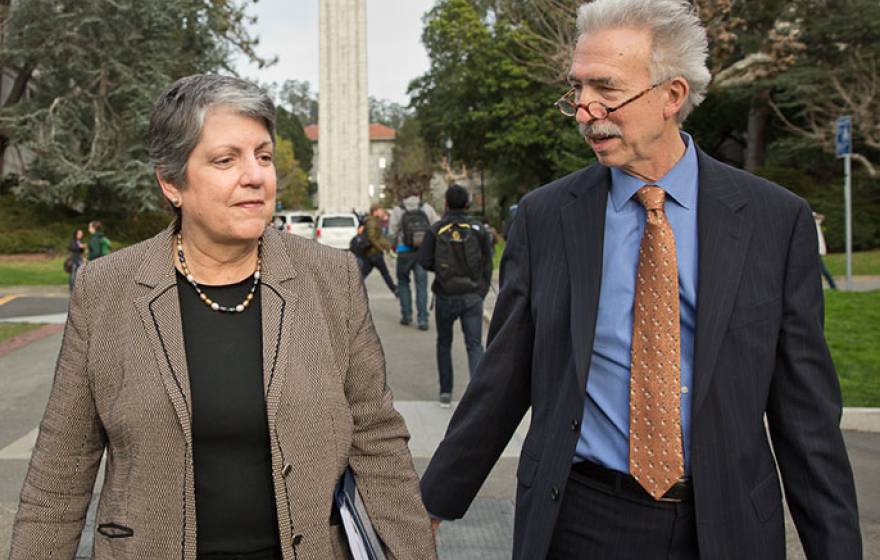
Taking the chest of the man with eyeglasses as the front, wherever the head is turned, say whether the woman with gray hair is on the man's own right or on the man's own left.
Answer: on the man's own right

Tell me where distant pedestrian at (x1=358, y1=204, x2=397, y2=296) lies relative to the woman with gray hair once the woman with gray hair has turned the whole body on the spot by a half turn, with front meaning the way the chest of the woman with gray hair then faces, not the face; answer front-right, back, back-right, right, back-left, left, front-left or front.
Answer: front

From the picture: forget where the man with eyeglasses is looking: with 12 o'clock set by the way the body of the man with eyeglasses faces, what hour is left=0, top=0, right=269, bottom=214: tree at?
The tree is roughly at 5 o'clock from the man with eyeglasses.

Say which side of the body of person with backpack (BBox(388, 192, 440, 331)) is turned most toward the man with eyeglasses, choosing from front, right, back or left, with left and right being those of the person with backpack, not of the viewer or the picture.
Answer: back

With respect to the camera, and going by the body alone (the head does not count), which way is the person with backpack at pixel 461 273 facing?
away from the camera

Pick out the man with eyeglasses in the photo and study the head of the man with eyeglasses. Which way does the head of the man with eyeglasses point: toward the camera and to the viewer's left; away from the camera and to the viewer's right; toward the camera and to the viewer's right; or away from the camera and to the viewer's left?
toward the camera and to the viewer's left

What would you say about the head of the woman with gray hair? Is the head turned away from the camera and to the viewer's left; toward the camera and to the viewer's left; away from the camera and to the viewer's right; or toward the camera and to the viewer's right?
toward the camera and to the viewer's right

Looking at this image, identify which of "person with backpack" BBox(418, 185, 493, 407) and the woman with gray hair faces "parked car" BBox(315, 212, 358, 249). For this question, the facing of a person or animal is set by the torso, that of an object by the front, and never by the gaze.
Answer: the person with backpack

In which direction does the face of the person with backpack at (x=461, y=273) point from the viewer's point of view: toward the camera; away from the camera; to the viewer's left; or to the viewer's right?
away from the camera

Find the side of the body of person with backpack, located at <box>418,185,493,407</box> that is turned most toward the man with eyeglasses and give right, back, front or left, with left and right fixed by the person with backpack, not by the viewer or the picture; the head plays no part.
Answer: back

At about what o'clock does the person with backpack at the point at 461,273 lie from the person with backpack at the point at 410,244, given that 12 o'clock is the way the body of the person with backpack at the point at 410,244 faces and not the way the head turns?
the person with backpack at the point at 461,273 is roughly at 6 o'clock from the person with backpack at the point at 410,244.

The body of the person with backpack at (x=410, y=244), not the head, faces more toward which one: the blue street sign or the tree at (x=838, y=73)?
the tree

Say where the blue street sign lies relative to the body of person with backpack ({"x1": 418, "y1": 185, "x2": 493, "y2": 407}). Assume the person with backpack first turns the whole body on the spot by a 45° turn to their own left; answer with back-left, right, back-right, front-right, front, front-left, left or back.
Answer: right
